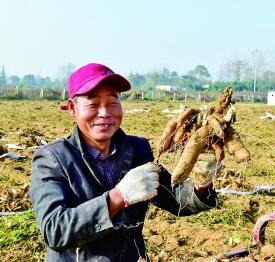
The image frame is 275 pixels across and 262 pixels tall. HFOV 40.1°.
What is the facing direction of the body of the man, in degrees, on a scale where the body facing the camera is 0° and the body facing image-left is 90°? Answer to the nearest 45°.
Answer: approximately 315°
